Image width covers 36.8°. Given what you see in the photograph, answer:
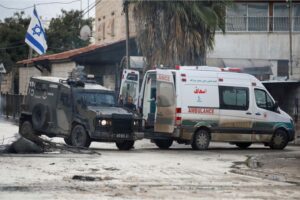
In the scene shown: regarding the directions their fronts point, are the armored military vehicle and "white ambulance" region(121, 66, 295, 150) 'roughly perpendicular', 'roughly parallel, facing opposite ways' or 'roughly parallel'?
roughly perpendicular

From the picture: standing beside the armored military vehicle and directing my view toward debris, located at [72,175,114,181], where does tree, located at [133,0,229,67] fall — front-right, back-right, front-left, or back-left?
back-left

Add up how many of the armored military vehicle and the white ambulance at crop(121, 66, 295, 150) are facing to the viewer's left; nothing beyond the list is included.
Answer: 0

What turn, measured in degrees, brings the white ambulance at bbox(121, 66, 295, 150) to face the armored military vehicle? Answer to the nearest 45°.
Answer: approximately 135° to its left

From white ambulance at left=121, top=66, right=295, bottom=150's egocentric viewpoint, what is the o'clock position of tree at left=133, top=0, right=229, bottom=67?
The tree is roughly at 10 o'clock from the white ambulance.

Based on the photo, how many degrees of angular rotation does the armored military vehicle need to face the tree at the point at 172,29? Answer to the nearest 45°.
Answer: approximately 90° to its left

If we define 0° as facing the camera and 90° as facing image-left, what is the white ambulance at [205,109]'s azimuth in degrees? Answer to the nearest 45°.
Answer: approximately 225°

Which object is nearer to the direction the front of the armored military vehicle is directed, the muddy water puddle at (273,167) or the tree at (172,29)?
the muddy water puddle

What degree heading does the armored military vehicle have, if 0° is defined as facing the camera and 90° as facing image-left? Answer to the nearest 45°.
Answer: approximately 315°

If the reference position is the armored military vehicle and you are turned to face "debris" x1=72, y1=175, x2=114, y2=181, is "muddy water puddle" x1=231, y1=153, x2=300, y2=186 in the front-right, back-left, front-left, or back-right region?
front-left

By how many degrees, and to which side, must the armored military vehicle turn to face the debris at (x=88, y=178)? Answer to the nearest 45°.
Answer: approximately 45° to its right
